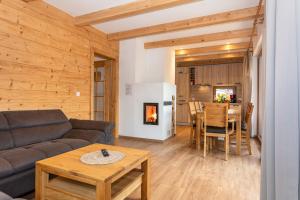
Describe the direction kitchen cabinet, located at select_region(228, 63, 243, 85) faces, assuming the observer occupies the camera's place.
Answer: facing the viewer

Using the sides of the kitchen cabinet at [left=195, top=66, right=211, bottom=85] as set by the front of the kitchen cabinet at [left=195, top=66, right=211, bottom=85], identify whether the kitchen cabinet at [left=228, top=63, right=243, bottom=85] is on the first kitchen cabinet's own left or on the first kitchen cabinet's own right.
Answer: on the first kitchen cabinet's own left

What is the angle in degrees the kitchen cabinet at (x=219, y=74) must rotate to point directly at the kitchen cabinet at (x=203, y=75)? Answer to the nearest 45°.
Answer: approximately 90° to its right

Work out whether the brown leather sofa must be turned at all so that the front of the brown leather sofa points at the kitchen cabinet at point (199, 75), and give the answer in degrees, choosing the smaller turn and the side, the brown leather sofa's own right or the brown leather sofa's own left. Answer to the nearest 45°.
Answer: approximately 90° to the brown leather sofa's own left

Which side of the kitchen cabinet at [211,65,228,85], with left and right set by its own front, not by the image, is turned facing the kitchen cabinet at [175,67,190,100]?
right

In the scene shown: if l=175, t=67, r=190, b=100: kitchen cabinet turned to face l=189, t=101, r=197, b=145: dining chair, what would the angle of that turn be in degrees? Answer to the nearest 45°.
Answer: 0° — it already faces it

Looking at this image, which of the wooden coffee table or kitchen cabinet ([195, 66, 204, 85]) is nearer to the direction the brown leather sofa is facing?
the wooden coffee table

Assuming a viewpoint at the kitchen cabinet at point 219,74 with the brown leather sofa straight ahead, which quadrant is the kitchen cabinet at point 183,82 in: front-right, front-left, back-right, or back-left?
front-right

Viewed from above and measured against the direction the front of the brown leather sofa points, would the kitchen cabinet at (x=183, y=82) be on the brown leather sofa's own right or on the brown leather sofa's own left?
on the brown leather sofa's own left

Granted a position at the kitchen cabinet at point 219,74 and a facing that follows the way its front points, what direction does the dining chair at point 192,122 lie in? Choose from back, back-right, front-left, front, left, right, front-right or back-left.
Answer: front

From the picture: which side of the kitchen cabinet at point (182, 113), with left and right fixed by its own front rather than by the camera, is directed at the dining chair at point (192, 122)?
front

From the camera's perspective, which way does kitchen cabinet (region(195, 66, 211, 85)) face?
toward the camera

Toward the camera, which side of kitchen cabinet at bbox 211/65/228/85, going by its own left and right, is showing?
front

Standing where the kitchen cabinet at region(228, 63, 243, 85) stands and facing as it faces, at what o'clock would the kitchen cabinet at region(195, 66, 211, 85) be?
the kitchen cabinet at region(195, 66, 211, 85) is roughly at 3 o'clock from the kitchen cabinet at region(228, 63, 243, 85).
